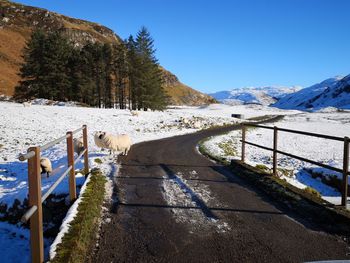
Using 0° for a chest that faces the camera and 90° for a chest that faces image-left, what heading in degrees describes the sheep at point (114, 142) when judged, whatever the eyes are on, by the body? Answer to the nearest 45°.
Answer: approximately 90°
